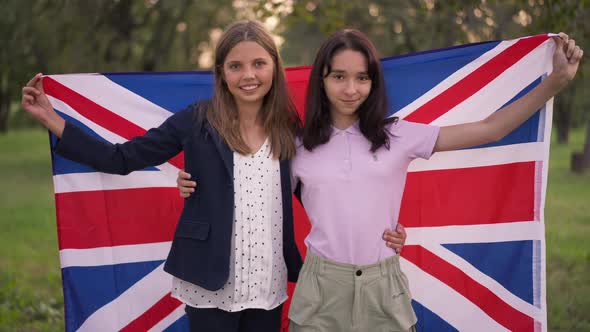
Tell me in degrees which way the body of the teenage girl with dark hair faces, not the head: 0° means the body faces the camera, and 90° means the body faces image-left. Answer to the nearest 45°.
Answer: approximately 0°

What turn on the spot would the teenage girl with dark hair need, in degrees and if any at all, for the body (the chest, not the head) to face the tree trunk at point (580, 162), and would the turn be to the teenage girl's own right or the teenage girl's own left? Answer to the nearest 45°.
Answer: approximately 180°

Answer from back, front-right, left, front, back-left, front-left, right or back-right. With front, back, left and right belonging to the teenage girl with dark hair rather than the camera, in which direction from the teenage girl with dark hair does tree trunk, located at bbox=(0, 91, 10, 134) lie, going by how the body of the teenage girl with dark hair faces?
back-right
